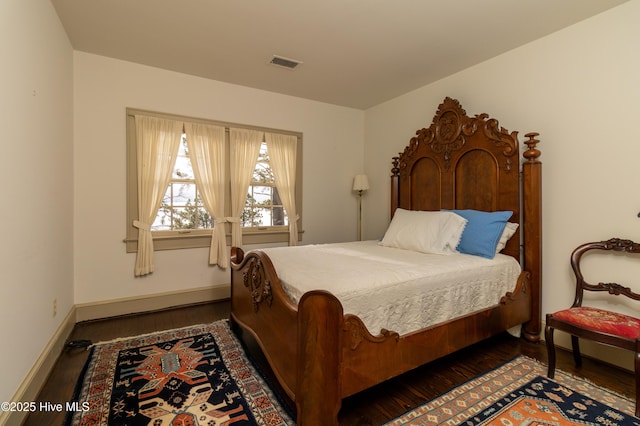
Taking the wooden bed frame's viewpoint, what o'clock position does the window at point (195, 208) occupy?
The window is roughly at 2 o'clock from the wooden bed frame.

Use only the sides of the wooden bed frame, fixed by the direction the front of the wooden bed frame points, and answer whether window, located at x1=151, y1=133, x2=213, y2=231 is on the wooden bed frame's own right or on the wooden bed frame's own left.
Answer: on the wooden bed frame's own right

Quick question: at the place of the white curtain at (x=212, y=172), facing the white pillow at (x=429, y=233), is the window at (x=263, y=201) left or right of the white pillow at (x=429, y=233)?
left

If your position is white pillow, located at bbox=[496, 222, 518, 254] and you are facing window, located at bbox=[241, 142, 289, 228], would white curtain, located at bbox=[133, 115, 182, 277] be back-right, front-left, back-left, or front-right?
front-left

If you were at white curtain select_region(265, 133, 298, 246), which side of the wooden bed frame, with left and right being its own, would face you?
right

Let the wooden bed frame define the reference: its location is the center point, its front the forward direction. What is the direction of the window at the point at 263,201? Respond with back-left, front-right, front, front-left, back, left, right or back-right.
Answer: right

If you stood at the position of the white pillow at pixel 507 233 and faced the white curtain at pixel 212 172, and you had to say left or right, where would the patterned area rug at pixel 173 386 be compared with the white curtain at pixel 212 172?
left

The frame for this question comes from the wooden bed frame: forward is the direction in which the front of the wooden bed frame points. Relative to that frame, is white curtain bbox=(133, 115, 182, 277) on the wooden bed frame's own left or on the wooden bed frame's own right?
on the wooden bed frame's own right

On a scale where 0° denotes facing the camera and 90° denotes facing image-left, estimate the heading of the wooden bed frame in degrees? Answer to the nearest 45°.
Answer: approximately 45°

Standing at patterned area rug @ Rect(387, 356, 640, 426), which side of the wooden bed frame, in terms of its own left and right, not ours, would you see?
left

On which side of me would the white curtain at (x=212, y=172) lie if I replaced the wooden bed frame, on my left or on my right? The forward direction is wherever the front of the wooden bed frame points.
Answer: on my right
